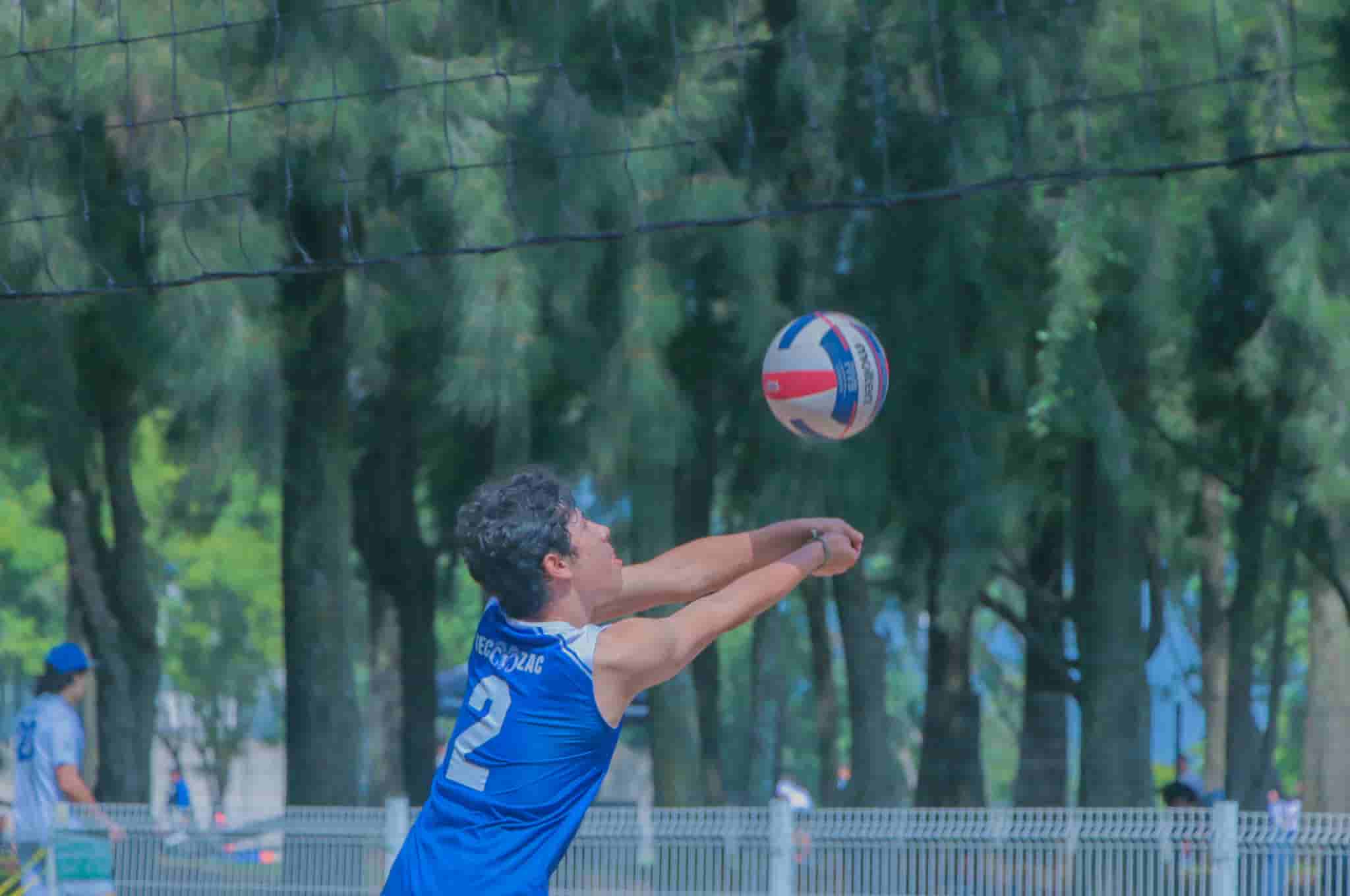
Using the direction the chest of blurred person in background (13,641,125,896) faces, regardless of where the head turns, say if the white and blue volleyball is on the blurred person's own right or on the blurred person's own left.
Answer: on the blurred person's own right

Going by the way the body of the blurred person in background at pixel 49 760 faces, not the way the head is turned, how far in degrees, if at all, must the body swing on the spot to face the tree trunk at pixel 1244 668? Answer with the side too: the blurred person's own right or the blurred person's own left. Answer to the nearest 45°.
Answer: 0° — they already face it

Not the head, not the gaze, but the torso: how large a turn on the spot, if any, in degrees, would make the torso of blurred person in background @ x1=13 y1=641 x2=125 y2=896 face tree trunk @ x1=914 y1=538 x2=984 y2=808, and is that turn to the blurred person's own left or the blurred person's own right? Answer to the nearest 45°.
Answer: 0° — they already face it

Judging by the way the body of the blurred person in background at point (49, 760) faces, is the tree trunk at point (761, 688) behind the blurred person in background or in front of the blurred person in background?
in front

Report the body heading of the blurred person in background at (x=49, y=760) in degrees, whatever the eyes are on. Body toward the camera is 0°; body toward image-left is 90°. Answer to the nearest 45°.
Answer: approximately 225°

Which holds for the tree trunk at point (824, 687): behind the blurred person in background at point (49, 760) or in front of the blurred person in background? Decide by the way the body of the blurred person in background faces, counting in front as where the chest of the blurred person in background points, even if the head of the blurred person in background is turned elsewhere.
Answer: in front

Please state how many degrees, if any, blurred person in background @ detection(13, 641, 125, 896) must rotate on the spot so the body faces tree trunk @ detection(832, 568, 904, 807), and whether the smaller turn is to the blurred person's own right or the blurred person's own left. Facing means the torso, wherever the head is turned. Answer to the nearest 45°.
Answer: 0° — they already face it

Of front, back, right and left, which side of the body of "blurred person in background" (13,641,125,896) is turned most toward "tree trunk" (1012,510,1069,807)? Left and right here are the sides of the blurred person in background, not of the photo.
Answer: front

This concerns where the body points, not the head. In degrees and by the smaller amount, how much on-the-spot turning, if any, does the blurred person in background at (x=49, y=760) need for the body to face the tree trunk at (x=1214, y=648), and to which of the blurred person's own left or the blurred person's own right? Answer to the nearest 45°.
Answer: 0° — they already face it
